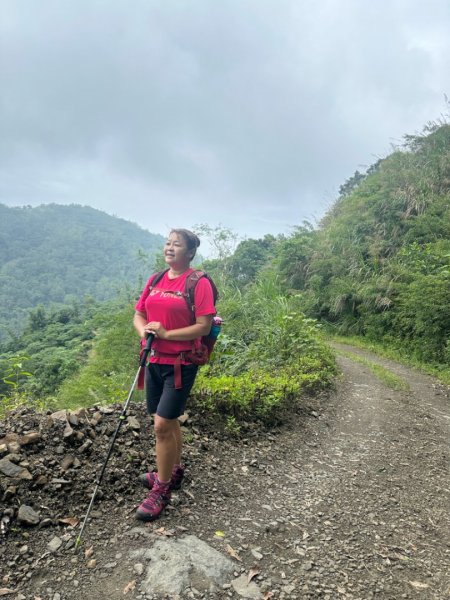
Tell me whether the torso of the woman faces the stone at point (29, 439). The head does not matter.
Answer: no

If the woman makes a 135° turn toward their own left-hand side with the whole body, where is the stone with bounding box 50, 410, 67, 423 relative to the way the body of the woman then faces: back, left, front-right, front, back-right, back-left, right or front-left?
back-left

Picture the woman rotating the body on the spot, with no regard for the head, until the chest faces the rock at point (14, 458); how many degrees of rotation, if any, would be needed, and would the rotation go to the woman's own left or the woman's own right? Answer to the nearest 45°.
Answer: approximately 45° to the woman's own right

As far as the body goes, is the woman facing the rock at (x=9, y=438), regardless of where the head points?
no

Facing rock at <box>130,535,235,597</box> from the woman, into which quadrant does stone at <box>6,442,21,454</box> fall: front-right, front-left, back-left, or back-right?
back-right

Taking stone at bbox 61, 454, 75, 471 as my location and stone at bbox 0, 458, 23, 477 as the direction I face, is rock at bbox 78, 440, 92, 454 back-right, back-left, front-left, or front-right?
back-right

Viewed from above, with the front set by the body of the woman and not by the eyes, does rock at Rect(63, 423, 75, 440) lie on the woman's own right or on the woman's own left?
on the woman's own right

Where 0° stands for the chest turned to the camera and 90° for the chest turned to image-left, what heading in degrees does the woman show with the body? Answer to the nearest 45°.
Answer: approximately 45°

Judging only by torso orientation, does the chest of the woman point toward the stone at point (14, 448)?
no

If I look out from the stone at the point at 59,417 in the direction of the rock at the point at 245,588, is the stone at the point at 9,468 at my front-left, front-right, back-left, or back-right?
front-right

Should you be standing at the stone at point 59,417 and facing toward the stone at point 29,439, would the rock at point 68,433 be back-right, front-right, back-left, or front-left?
front-left
